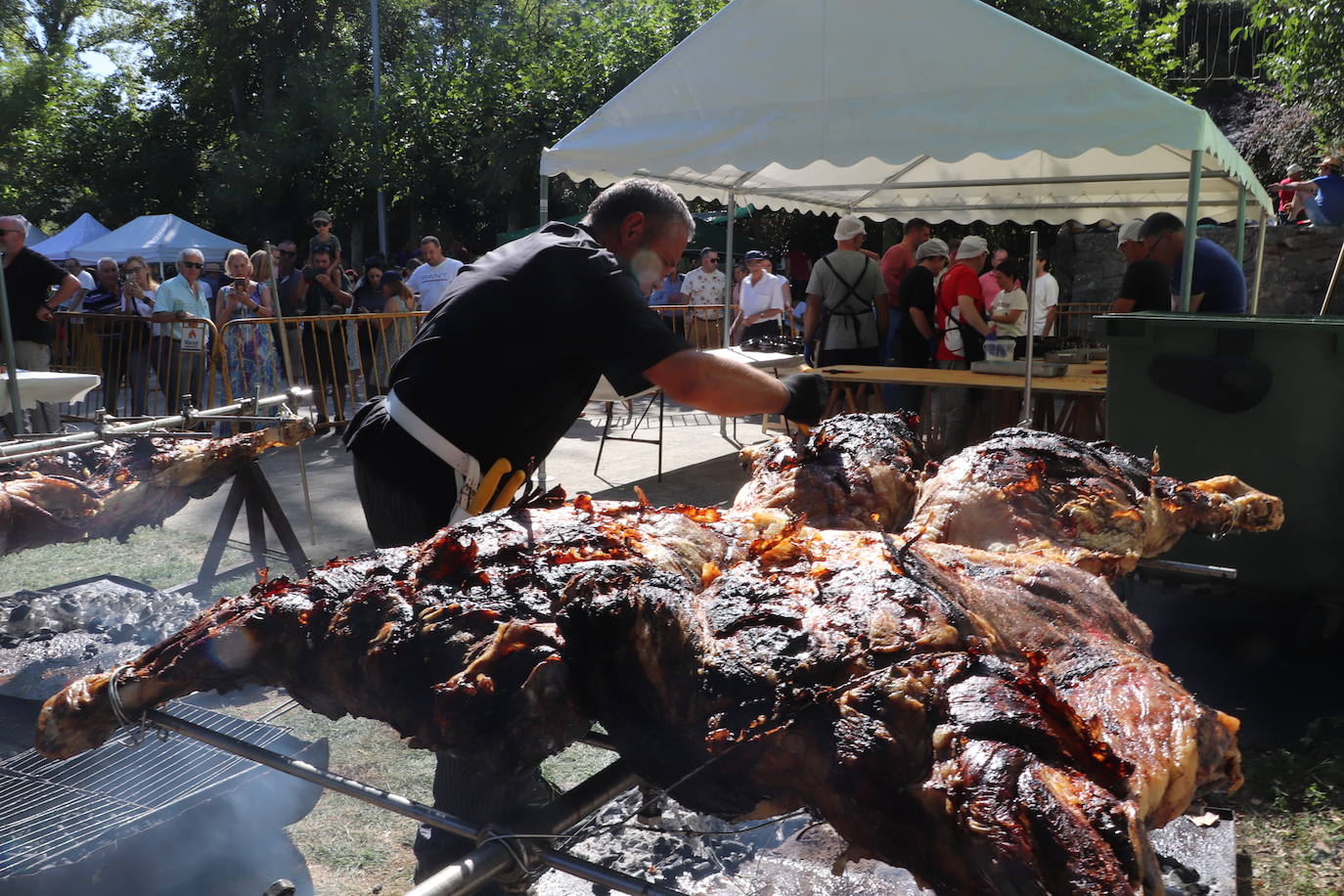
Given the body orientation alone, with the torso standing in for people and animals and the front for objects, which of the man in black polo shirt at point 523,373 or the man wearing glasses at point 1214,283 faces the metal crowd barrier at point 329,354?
the man wearing glasses

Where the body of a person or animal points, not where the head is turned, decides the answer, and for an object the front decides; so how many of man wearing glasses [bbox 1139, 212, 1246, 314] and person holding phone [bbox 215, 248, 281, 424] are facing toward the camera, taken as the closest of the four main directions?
1

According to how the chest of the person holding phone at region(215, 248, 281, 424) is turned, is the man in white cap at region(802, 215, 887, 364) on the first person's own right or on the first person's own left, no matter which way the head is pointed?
on the first person's own left

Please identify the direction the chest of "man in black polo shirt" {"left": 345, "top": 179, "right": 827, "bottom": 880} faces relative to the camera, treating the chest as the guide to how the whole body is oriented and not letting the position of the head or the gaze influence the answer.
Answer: to the viewer's right

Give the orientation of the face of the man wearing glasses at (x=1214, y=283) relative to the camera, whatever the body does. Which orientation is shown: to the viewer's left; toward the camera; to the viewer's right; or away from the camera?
to the viewer's left

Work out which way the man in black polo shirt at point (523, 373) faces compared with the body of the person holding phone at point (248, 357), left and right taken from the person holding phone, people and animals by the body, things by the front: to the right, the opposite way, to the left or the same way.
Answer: to the left

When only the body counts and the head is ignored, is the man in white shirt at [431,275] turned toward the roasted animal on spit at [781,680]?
yes

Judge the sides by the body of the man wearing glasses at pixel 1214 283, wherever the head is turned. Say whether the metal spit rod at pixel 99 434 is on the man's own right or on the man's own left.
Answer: on the man's own left

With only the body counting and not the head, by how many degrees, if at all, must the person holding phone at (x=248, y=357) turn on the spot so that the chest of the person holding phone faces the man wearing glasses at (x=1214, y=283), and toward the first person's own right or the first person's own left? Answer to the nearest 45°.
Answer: approximately 45° to the first person's own left

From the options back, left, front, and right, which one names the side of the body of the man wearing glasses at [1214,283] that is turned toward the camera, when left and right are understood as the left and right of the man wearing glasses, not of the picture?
left

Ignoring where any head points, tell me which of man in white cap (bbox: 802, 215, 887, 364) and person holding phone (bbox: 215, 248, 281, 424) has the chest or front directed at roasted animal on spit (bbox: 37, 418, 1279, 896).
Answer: the person holding phone

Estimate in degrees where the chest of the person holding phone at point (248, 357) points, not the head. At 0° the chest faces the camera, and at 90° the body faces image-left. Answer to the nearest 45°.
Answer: approximately 0°

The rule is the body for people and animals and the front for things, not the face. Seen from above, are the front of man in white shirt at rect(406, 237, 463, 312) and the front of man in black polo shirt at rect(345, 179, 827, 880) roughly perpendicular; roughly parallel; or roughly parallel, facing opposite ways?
roughly perpendicular
